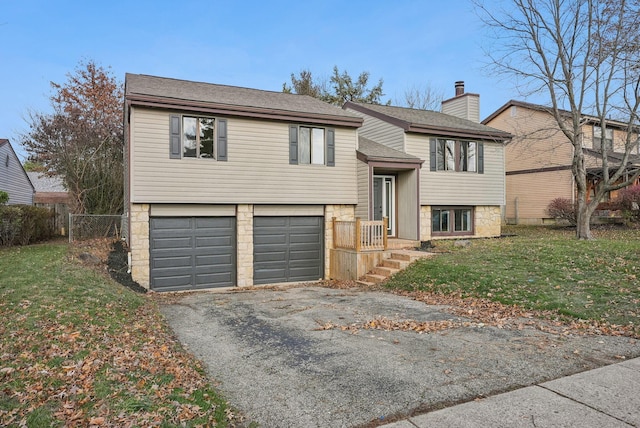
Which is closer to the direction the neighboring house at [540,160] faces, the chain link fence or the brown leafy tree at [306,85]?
the chain link fence

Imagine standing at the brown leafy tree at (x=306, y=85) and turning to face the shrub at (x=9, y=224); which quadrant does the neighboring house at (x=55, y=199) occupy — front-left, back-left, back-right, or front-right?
front-right

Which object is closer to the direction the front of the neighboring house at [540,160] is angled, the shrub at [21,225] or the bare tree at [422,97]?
the shrub

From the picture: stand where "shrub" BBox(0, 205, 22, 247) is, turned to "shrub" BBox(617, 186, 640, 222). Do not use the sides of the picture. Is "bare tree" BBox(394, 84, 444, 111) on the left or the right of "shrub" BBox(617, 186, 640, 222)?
left

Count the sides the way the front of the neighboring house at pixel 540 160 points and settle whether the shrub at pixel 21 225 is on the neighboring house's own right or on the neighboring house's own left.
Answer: on the neighboring house's own right

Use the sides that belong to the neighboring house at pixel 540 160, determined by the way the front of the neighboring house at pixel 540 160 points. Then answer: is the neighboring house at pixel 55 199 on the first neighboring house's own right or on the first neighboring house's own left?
on the first neighboring house's own right

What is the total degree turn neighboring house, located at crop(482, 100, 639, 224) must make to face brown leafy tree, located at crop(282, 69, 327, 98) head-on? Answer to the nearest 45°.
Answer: approximately 135° to its right

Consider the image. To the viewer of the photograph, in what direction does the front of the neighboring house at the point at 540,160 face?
facing the viewer and to the right of the viewer

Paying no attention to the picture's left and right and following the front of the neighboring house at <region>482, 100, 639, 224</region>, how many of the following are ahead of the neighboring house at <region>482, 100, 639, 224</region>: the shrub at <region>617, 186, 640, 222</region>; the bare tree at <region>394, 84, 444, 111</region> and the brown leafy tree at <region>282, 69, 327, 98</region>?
1

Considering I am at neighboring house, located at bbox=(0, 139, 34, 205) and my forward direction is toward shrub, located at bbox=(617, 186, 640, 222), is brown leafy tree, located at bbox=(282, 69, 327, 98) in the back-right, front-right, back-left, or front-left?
front-left

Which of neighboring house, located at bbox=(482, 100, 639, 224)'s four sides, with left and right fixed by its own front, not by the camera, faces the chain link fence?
right

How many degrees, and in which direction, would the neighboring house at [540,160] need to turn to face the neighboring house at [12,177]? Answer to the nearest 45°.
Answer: approximately 90° to its right
